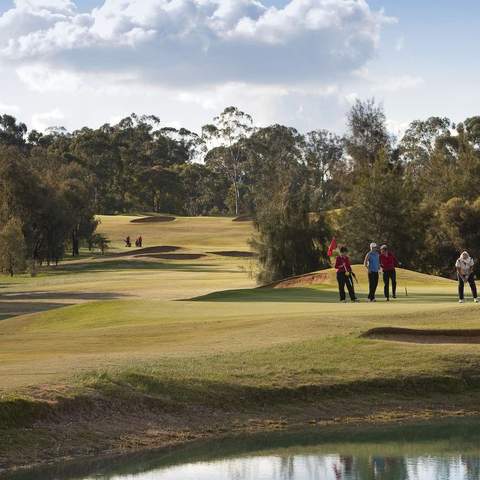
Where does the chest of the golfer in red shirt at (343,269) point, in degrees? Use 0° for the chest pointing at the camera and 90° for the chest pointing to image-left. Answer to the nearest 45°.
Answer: approximately 315°

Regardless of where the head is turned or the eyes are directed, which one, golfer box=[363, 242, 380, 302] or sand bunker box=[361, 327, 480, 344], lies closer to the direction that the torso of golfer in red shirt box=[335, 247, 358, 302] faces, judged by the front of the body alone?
the sand bunker

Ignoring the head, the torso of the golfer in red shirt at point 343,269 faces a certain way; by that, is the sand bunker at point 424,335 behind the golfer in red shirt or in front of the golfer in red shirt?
in front

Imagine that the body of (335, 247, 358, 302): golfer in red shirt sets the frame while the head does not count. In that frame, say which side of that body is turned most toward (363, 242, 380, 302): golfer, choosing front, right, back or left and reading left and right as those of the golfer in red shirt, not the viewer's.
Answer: left
